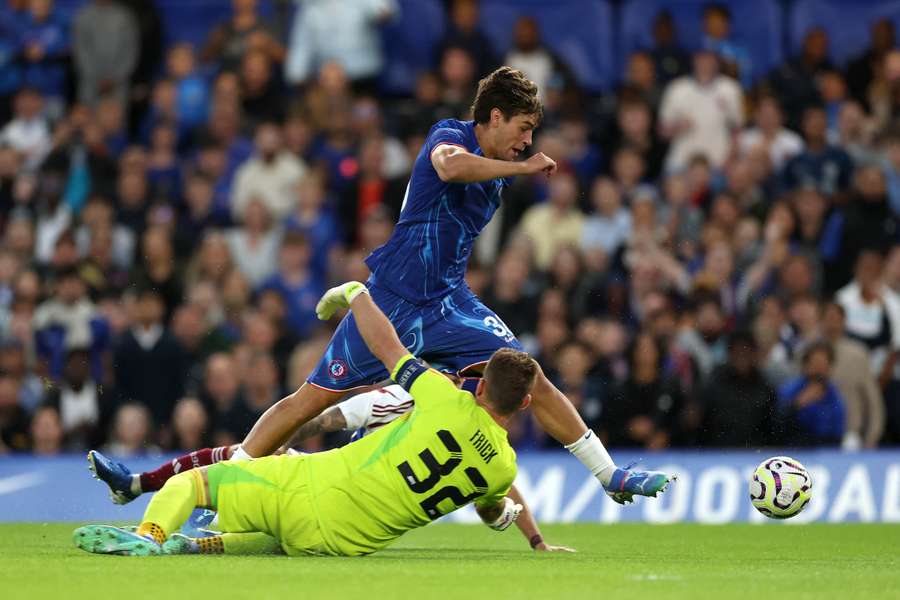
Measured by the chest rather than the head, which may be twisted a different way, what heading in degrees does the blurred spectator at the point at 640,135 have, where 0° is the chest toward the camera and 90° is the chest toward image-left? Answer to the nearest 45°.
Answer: approximately 0°

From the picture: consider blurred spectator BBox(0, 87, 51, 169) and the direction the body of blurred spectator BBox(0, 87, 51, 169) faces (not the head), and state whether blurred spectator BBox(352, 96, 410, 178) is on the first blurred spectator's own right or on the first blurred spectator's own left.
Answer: on the first blurred spectator's own left

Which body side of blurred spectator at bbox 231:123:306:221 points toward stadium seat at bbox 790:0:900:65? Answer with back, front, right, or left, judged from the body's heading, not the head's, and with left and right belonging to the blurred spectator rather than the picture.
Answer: left
